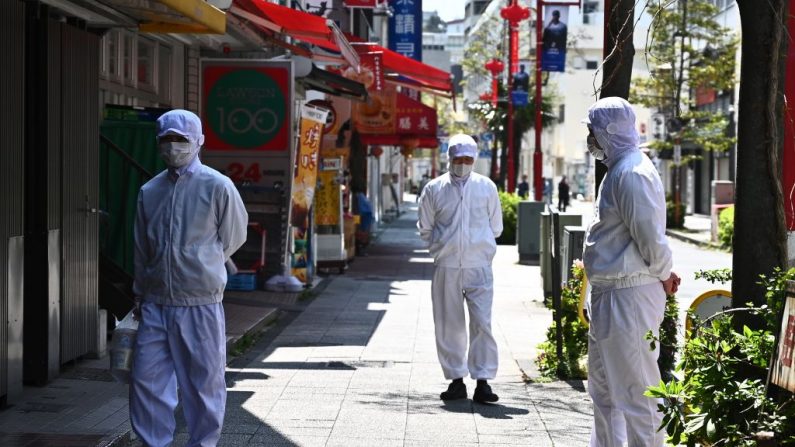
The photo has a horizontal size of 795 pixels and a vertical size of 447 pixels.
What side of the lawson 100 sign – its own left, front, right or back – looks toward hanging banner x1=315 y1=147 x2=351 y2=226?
back

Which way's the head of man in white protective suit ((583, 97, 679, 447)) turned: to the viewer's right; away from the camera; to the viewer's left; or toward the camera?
to the viewer's left

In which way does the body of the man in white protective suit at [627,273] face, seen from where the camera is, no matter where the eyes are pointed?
to the viewer's left

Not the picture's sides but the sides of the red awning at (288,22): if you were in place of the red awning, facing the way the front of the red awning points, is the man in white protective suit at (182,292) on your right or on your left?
on your right

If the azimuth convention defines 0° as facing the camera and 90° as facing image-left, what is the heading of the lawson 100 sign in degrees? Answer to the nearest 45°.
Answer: approximately 0°

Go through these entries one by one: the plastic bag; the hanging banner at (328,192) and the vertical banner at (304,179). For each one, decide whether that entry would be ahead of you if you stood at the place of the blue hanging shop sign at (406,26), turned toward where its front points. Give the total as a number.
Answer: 3

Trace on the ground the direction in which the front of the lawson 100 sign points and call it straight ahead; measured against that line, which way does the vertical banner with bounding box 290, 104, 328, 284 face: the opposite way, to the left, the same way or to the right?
the same way

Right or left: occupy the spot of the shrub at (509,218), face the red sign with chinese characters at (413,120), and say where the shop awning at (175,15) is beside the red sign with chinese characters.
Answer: left

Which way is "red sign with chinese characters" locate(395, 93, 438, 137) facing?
toward the camera

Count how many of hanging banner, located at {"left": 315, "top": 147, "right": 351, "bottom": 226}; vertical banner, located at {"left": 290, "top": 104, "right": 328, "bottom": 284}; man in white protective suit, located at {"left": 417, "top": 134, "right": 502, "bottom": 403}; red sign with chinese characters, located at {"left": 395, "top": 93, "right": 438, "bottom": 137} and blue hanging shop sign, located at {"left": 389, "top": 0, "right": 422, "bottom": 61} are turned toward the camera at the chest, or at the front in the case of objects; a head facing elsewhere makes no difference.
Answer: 5

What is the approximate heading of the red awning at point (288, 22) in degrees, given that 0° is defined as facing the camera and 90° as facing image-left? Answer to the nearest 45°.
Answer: approximately 270°

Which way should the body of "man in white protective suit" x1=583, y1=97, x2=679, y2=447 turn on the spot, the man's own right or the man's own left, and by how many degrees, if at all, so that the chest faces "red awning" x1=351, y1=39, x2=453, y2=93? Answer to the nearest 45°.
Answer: approximately 90° to the man's own right

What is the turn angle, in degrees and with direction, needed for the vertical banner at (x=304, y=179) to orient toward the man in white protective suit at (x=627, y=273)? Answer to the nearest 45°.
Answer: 0° — it already faces them

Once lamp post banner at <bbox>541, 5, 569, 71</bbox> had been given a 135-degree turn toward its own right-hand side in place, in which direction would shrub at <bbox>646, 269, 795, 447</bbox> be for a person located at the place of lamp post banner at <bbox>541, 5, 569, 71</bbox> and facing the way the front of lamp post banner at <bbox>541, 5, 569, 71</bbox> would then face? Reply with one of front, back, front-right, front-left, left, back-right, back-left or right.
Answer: back-left

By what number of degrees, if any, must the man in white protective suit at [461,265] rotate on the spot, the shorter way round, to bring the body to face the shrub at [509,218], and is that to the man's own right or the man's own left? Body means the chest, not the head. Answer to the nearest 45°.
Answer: approximately 180°

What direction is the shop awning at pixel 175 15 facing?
to the viewer's right

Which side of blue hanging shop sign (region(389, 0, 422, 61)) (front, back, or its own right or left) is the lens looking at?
front

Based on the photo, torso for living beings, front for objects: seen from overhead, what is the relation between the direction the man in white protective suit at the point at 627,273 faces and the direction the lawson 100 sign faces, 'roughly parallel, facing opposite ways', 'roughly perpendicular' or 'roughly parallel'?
roughly perpendicular
